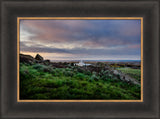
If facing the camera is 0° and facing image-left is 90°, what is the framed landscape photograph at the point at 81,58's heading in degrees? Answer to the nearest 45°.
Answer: approximately 0°
